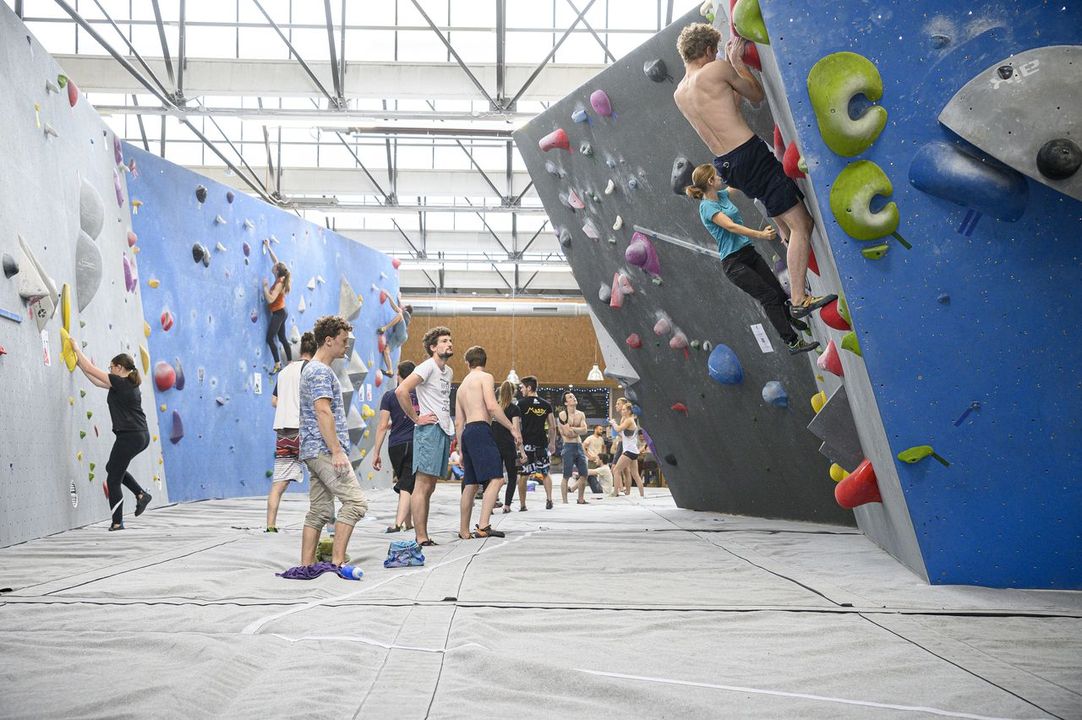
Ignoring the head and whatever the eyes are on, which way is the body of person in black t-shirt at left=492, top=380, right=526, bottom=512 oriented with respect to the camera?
away from the camera

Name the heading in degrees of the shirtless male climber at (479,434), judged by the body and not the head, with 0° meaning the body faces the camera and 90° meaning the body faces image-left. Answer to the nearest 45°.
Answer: approximately 225°

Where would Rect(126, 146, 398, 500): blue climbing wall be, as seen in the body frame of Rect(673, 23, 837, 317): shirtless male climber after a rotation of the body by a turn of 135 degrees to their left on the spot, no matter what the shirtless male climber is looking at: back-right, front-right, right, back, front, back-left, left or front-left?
front-right

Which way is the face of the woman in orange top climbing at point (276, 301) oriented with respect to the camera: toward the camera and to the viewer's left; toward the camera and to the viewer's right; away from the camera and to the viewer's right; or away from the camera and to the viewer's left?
away from the camera and to the viewer's left

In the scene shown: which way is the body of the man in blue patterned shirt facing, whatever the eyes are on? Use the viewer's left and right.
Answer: facing to the right of the viewer

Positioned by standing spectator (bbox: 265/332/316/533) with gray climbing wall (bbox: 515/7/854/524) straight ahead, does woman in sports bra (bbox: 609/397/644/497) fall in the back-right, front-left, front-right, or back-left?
front-left

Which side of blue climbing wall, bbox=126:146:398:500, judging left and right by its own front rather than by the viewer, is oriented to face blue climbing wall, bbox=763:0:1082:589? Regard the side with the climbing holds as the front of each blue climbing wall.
front

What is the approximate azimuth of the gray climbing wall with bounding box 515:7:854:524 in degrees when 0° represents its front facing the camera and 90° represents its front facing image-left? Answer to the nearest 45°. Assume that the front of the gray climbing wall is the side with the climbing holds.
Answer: approximately 45°

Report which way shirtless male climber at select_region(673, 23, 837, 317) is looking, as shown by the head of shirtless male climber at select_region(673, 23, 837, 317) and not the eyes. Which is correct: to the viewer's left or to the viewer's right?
to the viewer's right

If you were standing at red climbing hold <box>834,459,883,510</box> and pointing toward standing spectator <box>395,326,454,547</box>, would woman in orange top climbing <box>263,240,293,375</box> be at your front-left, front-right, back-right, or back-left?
front-right

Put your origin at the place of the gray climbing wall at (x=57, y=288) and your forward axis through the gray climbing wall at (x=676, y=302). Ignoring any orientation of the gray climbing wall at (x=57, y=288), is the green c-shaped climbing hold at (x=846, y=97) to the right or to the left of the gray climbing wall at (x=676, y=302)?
right
